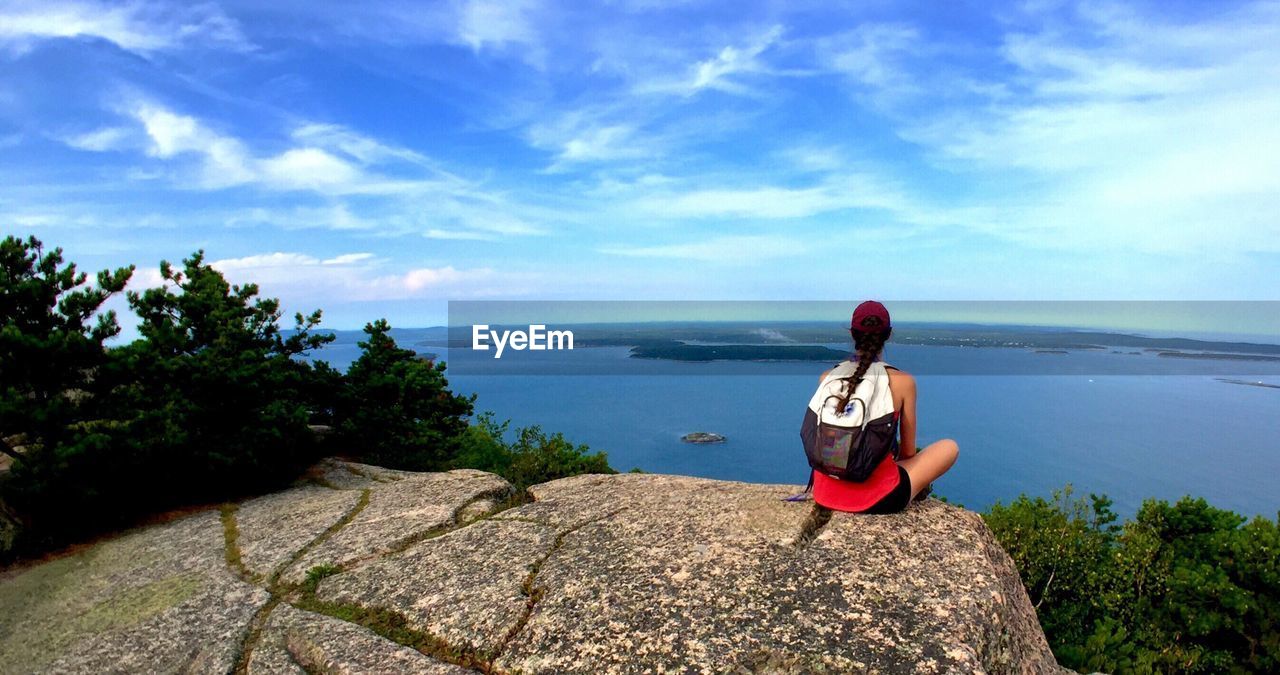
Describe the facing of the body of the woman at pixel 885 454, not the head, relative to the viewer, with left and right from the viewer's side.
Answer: facing away from the viewer

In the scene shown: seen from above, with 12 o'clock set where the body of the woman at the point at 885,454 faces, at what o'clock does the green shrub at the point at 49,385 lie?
The green shrub is roughly at 9 o'clock from the woman.

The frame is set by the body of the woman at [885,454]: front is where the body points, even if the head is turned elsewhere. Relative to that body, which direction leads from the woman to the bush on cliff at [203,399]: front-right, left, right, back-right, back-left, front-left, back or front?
left

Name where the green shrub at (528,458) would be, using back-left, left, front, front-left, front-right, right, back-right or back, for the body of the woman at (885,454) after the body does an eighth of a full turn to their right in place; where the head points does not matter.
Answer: left

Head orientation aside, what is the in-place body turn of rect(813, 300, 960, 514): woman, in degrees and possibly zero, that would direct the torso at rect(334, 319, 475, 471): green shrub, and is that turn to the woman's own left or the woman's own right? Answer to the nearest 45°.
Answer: approximately 45° to the woman's own left

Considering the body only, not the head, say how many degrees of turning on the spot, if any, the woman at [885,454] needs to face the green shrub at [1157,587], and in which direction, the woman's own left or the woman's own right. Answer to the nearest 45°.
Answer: approximately 45° to the woman's own right

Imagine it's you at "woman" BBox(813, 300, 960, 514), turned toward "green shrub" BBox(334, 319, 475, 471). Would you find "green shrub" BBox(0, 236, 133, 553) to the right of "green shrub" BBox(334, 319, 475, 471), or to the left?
left
